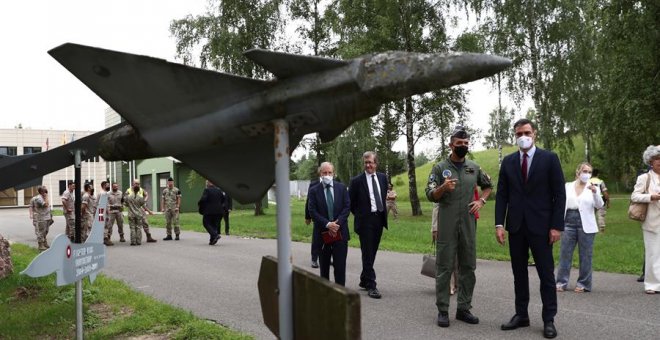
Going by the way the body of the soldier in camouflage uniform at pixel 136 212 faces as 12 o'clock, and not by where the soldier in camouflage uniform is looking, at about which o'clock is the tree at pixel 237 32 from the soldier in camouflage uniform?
The tree is roughly at 7 o'clock from the soldier in camouflage uniform.

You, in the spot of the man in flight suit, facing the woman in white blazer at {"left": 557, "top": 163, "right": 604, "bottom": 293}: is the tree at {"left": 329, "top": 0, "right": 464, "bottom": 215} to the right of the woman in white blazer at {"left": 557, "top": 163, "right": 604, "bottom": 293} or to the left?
left

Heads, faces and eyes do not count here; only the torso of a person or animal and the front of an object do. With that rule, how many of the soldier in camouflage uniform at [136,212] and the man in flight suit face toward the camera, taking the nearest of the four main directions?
2

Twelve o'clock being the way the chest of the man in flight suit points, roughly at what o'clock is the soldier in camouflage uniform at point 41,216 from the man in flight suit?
The soldier in camouflage uniform is roughly at 4 o'clock from the man in flight suit.

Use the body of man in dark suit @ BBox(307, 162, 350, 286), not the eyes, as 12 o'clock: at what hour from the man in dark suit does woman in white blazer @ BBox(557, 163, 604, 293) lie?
The woman in white blazer is roughly at 9 o'clock from the man in dark suit.

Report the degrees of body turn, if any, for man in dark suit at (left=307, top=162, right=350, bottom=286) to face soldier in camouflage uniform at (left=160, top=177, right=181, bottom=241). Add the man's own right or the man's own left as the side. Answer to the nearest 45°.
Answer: approximately 135° to the man's own right

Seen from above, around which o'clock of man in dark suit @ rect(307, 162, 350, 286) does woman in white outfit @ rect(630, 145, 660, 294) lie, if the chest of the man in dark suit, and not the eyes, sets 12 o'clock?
The woman in white outfit is roughly at 9 o'clock from the man in dark suit.

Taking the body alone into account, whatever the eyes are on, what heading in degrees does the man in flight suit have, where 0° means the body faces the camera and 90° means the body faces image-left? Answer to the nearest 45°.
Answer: approximately 0°

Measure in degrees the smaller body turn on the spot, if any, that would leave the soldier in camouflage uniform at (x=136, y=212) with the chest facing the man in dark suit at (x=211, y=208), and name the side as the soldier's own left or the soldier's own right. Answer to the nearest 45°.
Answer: approximately 90° to the soldier's own right

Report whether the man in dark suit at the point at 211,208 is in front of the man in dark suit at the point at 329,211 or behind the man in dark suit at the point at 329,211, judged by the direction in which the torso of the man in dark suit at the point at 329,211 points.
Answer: behind

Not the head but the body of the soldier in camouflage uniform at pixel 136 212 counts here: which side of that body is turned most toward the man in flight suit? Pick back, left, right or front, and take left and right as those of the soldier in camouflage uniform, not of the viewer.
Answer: front

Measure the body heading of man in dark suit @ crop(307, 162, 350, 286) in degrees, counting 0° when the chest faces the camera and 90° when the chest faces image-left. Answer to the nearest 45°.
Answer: approximately 0°
